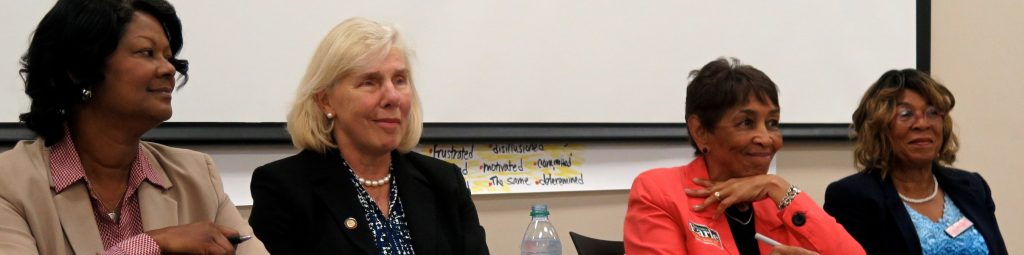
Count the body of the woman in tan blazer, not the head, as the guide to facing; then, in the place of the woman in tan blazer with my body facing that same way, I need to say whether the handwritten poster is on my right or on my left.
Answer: on my left

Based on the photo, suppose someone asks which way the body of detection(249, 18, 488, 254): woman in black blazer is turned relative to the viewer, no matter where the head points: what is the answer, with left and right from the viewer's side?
facing the viewer and to the right of the viewer

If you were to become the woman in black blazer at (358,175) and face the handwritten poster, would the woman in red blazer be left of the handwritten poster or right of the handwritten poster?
right

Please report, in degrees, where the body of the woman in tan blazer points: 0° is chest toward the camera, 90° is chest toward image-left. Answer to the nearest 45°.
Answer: approximately 315°

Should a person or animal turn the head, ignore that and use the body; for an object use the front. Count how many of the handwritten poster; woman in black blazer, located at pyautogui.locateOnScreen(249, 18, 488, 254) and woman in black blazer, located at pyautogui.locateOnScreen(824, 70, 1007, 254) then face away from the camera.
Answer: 0

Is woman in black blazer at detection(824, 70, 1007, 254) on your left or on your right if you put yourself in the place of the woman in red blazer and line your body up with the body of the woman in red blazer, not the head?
on your left

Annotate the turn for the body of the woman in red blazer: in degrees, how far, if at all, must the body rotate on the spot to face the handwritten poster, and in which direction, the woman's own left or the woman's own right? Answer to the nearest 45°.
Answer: approximately 180°

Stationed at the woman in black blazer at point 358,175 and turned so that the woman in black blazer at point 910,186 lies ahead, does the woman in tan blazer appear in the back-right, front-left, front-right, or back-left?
back-right

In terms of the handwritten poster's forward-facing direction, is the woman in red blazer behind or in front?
in front

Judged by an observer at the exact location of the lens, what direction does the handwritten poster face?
facing the viewer

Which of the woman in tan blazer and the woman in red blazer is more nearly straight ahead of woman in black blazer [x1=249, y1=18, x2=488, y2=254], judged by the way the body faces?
the woman in red blazer
